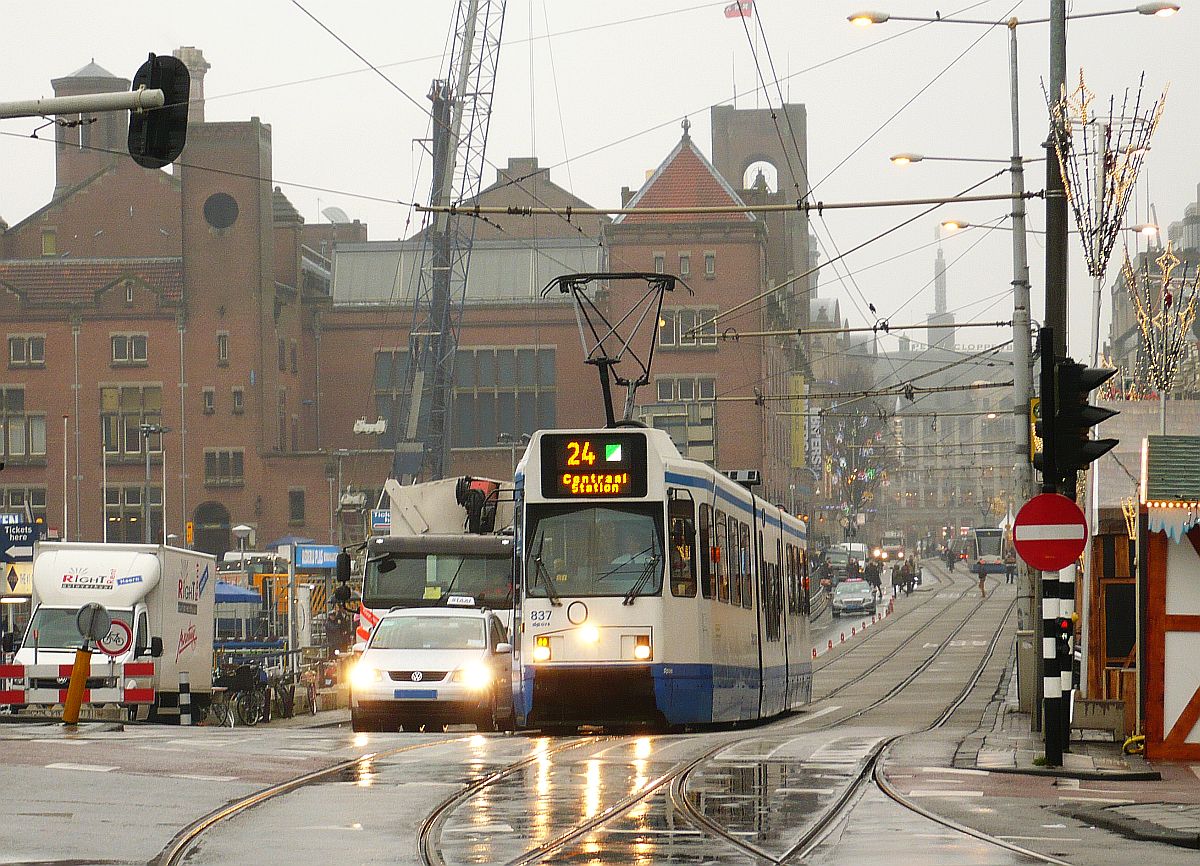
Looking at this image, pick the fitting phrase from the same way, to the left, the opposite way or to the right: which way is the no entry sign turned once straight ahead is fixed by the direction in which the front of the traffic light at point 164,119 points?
the opposite way

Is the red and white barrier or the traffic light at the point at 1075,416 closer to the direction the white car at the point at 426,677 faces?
the traffic light

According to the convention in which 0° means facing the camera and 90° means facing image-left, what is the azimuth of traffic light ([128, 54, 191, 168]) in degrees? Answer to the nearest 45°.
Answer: approximately 180°

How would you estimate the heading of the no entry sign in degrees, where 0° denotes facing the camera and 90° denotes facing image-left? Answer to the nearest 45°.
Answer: approximately 0°

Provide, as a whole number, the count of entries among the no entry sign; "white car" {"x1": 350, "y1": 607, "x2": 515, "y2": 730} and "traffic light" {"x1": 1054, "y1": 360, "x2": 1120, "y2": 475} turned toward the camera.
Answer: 2

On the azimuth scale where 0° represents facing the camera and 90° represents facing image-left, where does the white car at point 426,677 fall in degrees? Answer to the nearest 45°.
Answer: approximately 0°

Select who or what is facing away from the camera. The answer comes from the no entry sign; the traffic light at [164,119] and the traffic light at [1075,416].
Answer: the traffic light at [164,119]

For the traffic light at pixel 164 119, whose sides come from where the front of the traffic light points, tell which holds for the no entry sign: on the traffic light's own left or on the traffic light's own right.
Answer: on the traffic light's own right

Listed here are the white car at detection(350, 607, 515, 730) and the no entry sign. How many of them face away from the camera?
0

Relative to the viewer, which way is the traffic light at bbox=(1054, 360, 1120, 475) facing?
to the viewer's right

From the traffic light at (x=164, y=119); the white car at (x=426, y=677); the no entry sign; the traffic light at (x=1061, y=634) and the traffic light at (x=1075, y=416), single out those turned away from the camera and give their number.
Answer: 1

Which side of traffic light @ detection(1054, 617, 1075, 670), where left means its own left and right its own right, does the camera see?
front

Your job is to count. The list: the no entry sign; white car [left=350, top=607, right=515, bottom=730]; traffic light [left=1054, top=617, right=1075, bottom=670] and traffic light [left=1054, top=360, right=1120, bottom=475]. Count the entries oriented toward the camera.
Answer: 3
